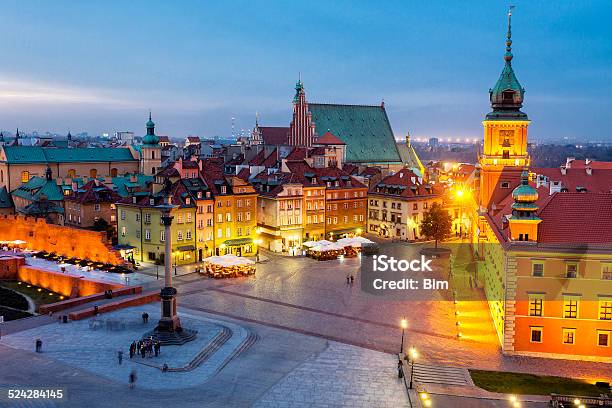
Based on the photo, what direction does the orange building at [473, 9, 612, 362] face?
to the viewer's left

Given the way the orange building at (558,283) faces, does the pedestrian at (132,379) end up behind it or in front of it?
in front
